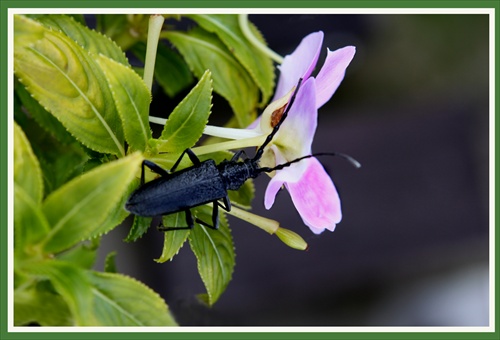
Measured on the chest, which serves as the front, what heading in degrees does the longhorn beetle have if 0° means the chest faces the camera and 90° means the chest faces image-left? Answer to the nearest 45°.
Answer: approximately 270°
